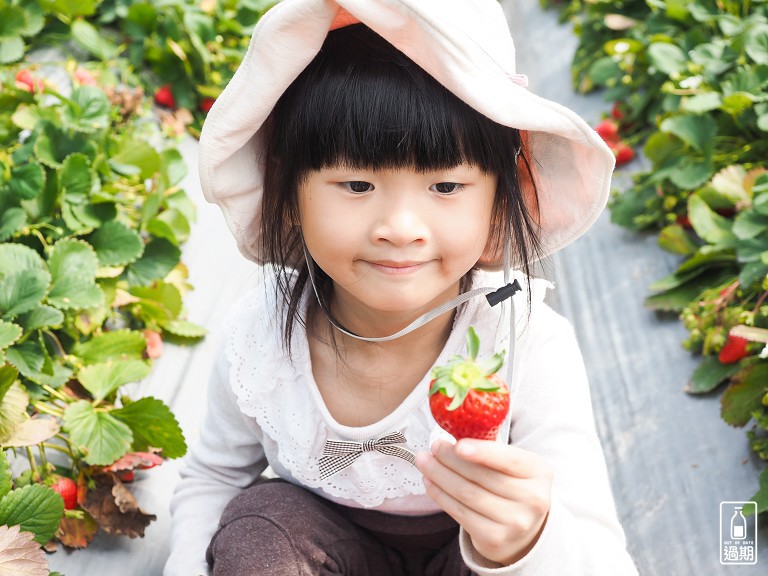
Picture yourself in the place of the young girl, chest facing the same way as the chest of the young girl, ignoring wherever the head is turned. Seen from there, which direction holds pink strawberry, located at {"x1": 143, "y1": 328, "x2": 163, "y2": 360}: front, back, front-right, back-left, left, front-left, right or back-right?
back-right

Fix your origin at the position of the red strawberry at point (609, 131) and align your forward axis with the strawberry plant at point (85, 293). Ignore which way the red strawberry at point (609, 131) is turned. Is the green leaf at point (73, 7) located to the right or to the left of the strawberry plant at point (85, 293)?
right

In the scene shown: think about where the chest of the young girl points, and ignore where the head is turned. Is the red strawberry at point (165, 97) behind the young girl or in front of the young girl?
behind

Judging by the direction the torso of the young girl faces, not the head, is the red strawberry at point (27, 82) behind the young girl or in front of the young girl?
behind

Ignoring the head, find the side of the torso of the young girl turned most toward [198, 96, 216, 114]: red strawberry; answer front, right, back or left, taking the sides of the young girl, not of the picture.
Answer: back

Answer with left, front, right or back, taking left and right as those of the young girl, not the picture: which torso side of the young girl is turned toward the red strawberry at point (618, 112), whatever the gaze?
back

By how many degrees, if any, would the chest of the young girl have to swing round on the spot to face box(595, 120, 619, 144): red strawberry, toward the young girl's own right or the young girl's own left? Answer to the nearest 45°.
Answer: approximately 180°

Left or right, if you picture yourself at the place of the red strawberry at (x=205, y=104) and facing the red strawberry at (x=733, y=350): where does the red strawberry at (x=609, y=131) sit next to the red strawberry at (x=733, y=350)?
left

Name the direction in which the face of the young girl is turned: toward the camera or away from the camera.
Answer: toward the camera

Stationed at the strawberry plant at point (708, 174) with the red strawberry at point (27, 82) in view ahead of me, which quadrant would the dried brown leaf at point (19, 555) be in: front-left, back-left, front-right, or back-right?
front-left

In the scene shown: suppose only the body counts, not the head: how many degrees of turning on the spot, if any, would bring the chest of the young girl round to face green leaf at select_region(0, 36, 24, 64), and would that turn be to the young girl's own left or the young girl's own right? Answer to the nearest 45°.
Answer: approximately 135° to the young girl's own right

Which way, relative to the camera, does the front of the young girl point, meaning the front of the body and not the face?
toward the camera

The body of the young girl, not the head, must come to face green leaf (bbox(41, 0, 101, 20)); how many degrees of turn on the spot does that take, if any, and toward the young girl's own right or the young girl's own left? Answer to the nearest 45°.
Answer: approximately 135° to the young girl's own right
